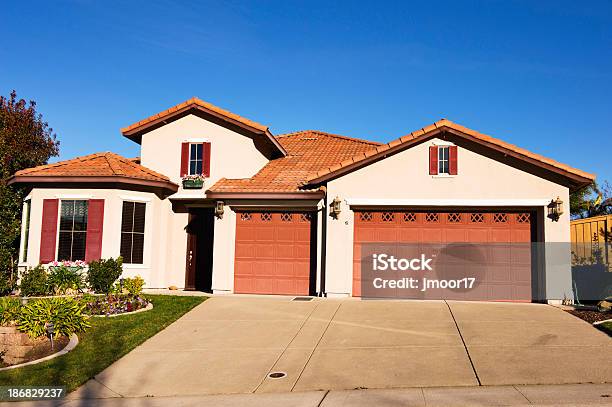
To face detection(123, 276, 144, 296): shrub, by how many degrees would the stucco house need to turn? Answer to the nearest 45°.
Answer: approximately 45° to its right

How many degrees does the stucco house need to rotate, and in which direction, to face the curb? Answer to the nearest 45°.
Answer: approximately 45° to its right

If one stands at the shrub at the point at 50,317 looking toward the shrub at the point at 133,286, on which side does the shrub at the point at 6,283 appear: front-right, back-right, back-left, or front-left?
front-left

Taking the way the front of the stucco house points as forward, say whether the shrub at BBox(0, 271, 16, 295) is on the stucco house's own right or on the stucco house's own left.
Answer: on the stucco house's own right

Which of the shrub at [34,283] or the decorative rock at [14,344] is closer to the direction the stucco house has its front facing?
the decorative rock

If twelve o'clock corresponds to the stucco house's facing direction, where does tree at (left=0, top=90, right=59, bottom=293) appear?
The tree is roughly at 4 o'clock from the stucco house.

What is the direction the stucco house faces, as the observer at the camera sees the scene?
facing the viewer

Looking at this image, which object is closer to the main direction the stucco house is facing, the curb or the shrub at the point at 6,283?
the curb

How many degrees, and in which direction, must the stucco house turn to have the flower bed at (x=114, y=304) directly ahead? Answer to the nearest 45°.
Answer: approximately 45° to its right

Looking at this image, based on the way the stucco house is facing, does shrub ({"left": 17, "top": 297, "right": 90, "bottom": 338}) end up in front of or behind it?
in front

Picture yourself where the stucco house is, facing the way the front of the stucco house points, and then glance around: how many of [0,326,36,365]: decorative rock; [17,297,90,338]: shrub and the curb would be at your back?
0

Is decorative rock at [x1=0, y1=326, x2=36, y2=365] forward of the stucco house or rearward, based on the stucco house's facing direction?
forward

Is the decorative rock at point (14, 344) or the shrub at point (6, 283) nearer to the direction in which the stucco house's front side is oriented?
the decorative rock
